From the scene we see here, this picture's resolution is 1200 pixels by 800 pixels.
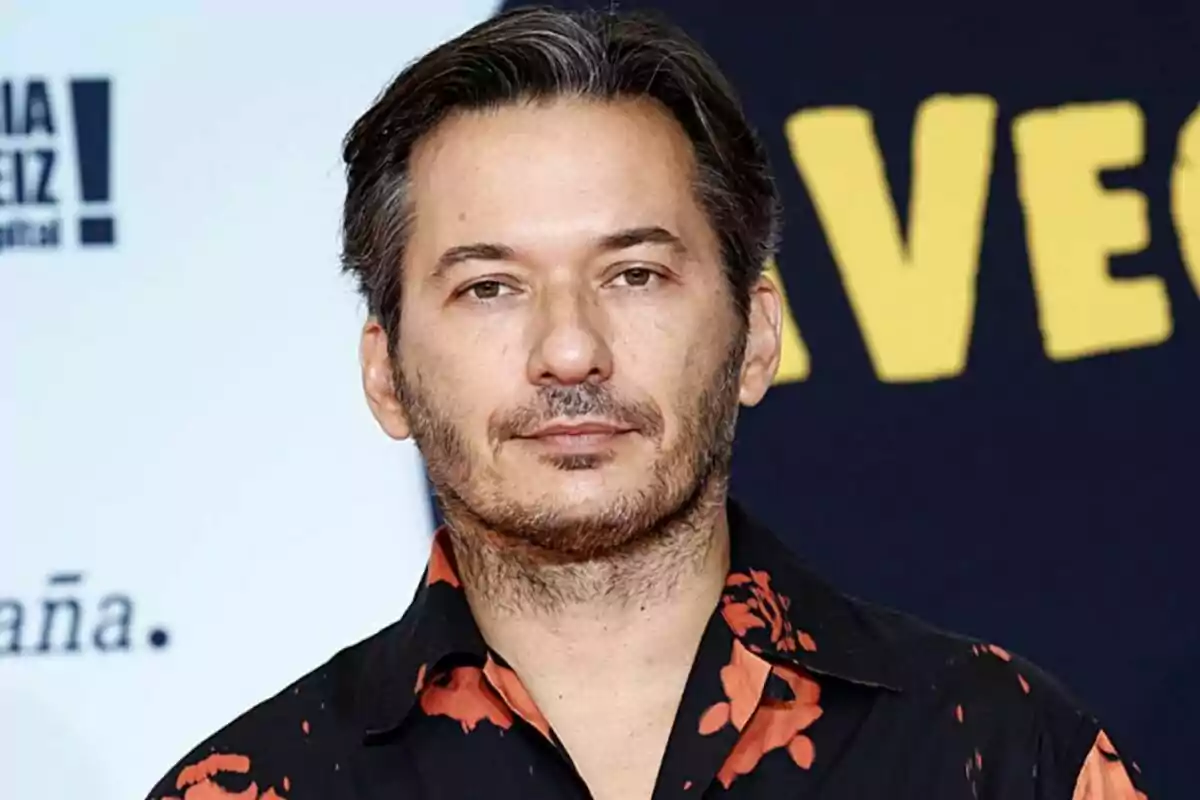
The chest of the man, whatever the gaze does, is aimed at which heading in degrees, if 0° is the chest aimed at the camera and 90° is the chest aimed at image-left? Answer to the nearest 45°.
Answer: approximately 0°
